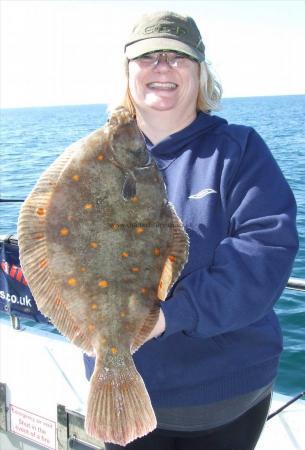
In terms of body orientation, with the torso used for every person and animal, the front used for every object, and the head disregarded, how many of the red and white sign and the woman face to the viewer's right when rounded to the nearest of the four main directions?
0

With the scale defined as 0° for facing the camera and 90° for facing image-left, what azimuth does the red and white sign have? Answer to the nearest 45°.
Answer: approximately 45°

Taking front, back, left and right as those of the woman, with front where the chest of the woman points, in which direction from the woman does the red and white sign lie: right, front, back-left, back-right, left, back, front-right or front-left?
right

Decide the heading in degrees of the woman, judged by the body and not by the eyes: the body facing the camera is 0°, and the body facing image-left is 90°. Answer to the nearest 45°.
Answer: approximately 45°

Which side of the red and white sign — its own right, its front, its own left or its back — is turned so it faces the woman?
left
